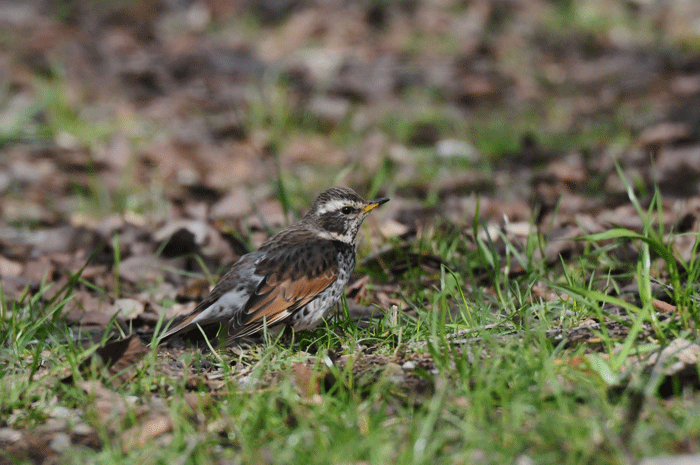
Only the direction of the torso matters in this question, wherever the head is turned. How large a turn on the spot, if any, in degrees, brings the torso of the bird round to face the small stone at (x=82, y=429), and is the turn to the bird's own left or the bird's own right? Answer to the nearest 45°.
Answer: approximately 135° to the bird's own right

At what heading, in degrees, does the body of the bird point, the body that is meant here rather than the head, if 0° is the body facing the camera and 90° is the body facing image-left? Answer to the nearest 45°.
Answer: approximately 270°

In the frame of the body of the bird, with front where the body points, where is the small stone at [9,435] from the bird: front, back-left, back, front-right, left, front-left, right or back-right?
back-right

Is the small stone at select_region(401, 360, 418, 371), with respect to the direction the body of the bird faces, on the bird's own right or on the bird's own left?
on the bird's own right

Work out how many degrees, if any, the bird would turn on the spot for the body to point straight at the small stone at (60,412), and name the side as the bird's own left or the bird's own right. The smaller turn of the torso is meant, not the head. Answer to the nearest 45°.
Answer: approximately 135° to the bird's own right
